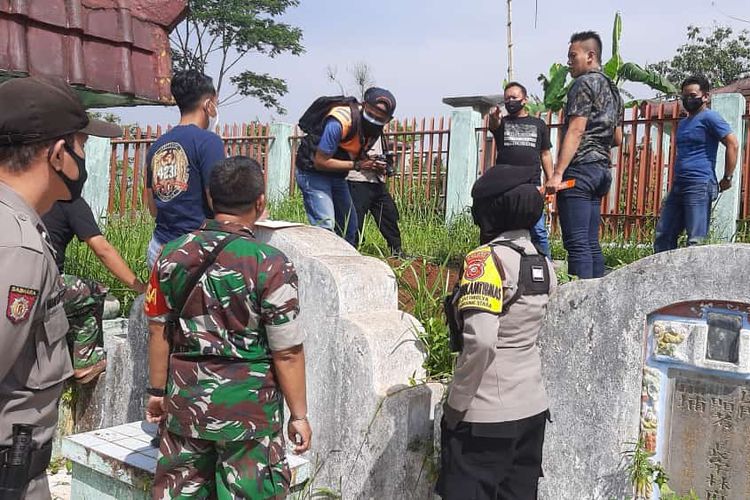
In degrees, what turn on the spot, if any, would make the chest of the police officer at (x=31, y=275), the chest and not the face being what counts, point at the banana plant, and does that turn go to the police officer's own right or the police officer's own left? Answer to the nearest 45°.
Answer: approximately 45° to the police officer's own left

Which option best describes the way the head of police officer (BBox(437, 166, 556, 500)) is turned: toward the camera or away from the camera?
away from the camera

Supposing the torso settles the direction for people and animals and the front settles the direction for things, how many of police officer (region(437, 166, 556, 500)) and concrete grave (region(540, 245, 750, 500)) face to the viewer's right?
0

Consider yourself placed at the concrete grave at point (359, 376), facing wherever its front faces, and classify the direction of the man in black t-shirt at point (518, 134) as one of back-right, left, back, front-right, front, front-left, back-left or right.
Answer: back

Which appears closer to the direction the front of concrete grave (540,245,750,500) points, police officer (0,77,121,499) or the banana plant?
the police officer

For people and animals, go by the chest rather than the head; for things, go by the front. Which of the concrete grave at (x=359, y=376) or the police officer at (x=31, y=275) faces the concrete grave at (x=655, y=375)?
the police officer

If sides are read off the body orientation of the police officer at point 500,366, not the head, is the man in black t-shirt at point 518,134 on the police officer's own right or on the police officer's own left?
on the police officer's own right

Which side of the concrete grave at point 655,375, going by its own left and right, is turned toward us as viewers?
front

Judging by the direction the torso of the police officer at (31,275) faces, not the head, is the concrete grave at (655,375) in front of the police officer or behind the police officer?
in front

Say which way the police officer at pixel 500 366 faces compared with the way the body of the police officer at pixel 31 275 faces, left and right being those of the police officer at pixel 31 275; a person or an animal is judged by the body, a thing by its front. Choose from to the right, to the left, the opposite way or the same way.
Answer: to the left

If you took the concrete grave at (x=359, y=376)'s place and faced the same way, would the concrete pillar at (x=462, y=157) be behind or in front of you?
behind

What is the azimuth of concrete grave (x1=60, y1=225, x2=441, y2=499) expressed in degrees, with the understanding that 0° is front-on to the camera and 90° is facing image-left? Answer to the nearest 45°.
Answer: approximately 45°

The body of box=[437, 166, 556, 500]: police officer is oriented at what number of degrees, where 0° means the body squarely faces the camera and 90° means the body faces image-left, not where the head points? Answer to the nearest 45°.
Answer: approximately 135°

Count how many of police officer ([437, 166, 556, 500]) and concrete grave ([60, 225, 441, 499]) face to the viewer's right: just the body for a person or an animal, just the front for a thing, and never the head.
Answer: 0

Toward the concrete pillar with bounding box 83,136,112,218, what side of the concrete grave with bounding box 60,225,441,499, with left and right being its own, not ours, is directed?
right

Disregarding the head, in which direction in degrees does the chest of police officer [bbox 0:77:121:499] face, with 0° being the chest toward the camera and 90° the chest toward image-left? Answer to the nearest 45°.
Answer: approximately 270°

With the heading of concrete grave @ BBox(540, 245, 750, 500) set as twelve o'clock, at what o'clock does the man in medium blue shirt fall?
The man in medium blue shirt is roughly at 6 o'clock from the concrete grave.

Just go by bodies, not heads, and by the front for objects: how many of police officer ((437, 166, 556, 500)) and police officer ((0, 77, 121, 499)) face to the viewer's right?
1

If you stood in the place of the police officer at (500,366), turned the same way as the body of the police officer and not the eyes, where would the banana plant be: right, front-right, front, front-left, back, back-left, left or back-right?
front-right
